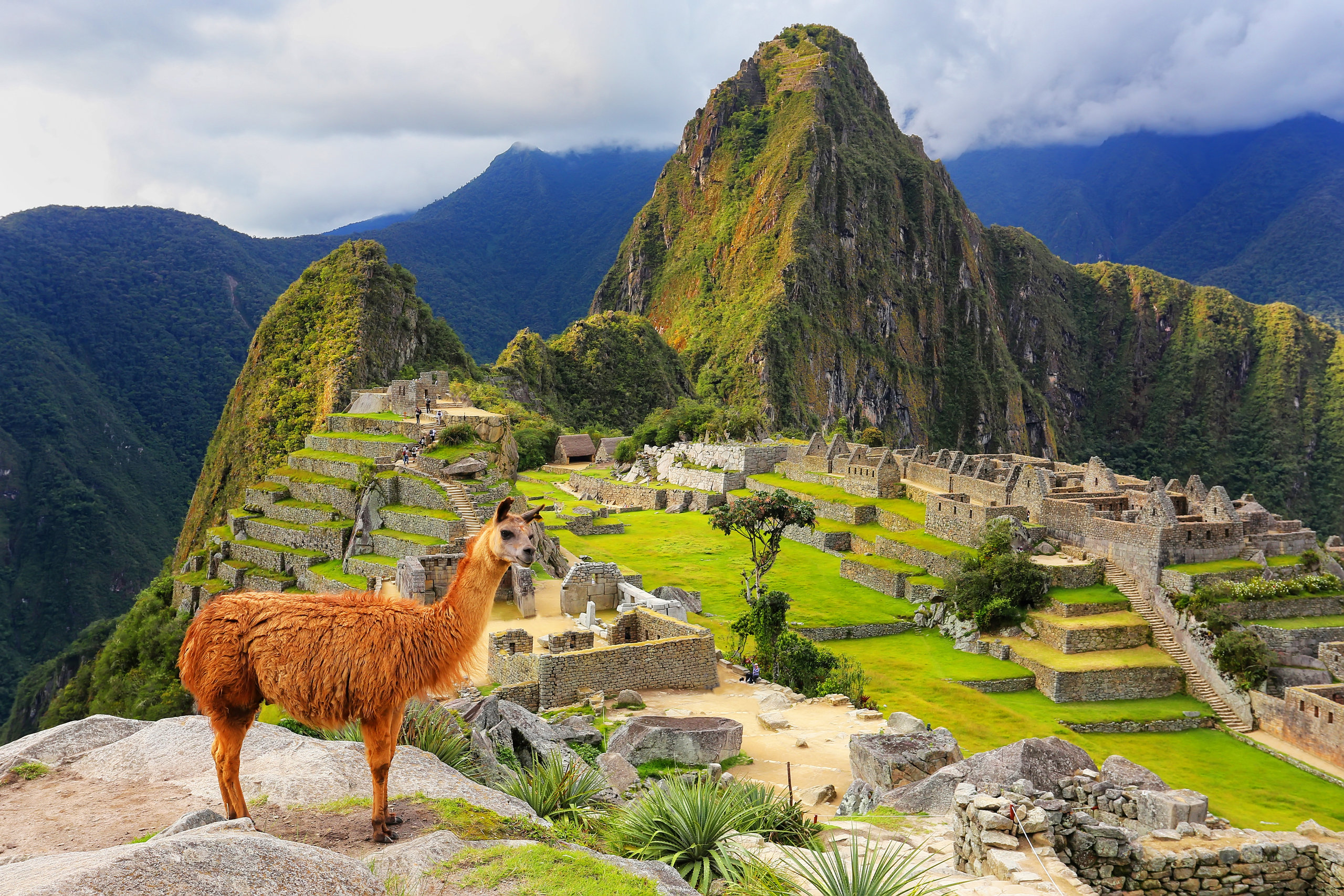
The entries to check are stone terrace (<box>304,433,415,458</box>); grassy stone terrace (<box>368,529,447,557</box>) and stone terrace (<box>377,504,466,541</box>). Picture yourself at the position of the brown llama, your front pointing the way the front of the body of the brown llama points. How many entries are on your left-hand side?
3

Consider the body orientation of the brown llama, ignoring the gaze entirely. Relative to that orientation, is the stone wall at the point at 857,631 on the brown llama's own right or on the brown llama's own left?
on the brown llama's own left

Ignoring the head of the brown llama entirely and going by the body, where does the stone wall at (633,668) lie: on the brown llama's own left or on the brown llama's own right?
on the brown llama's own left

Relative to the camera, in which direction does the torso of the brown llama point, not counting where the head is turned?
to the viewer's right

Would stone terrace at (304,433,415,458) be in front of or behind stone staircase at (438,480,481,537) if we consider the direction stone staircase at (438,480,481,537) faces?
behind

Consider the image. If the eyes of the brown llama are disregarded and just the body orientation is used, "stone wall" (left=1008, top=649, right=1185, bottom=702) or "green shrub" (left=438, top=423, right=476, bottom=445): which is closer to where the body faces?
the stone wall

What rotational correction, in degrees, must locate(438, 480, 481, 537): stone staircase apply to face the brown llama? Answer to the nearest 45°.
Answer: approximately 45° to its right

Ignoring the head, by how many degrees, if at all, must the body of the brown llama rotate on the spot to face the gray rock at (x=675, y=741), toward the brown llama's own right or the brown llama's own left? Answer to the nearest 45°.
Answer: approximately 45° to the brown llama's own left

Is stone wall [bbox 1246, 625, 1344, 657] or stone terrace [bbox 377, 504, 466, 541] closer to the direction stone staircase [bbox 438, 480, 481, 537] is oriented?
the stone wall
